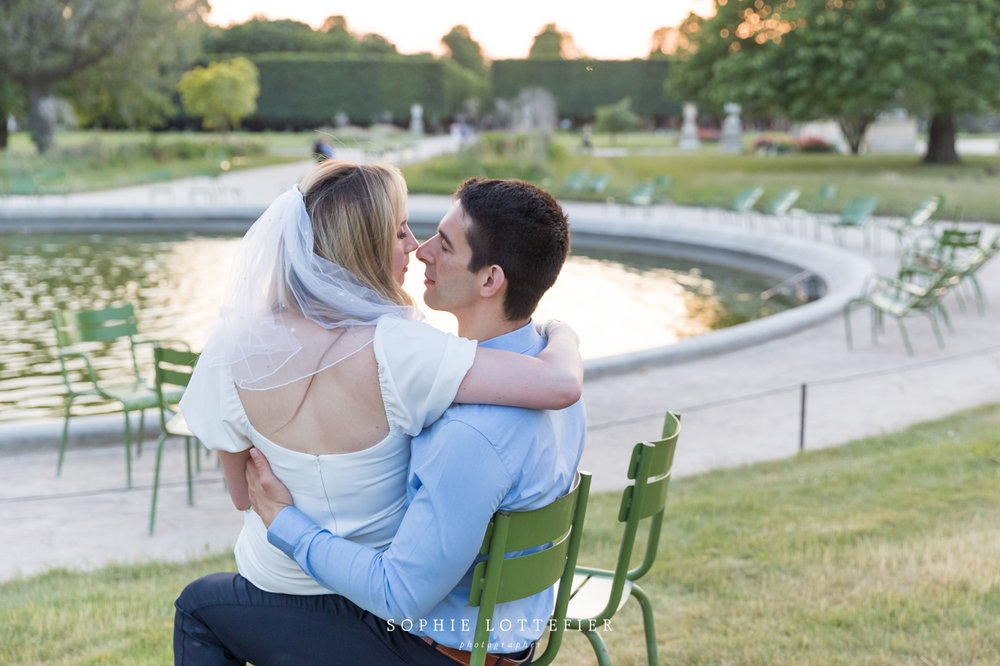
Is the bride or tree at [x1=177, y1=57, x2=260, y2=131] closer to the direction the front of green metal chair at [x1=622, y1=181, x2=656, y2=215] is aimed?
the bride

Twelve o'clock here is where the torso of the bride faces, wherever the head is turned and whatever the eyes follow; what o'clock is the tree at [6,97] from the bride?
The tree is roughly at 10 o'clock from the bride.

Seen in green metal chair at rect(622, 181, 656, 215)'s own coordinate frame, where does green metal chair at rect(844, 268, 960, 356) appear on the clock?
green metal chair at rect(844, 268, 960, 356) is roughly at 10 o'clock from green metal chair at rect(622, 181, 656, 215).

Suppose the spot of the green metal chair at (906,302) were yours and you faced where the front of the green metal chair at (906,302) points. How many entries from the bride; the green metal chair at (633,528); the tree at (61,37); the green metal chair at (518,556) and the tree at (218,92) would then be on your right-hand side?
2

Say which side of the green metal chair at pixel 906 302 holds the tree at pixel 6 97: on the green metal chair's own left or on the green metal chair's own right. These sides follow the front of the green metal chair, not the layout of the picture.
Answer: on the green metal chair's own right

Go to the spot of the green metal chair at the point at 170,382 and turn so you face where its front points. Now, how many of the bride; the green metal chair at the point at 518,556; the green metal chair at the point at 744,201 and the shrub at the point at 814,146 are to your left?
2

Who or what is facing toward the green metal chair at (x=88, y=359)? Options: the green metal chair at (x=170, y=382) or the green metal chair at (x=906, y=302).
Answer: the green metal chair at (x=906, y=302)

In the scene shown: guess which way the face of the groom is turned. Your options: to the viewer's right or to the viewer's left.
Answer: to the viewer's left

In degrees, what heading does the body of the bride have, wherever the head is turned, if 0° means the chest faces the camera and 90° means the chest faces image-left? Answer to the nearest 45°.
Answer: approximately 225°

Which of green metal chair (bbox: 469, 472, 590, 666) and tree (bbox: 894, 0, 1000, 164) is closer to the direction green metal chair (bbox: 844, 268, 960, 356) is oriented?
the green metal chair
